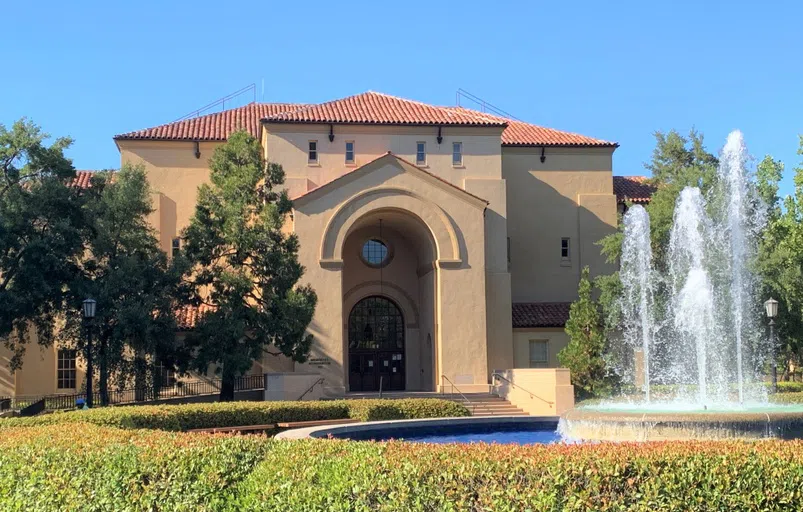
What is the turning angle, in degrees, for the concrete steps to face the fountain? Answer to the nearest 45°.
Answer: approximately 90° to its left

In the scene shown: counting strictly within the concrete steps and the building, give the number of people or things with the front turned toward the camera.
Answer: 2

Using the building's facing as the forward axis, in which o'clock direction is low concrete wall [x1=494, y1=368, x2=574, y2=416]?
The low concrete wall is roughly at 11 o'clock from the building.

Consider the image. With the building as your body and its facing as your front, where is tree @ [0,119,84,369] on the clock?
The tree is roughly at 2 o'clock from the building.

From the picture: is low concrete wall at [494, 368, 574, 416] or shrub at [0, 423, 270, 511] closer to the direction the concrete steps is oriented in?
the shrub

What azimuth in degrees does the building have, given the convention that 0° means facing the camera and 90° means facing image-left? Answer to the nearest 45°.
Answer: approximately 0°

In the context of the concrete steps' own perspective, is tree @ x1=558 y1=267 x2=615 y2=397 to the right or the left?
on its left

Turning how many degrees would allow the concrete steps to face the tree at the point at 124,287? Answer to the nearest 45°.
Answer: approximately 90° to its right

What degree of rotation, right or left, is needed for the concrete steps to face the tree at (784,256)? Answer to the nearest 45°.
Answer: approximately 90° to its left

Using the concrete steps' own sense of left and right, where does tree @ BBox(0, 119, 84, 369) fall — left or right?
on its right

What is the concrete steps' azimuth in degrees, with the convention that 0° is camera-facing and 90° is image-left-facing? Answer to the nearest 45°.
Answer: approximately 0°
